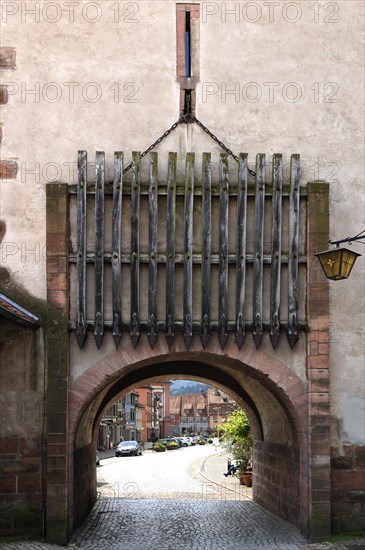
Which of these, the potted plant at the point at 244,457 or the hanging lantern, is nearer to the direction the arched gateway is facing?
the hanging lantern

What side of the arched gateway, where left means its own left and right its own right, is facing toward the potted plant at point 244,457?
back

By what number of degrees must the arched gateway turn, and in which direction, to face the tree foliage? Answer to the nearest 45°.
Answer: approximately 180°

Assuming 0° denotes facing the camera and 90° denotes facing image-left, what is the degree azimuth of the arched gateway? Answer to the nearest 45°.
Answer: approximately 0°

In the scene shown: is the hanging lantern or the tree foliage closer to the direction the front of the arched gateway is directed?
the hanging lantern

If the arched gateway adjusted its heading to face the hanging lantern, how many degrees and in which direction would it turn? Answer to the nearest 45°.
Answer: approximately 45° to its left
